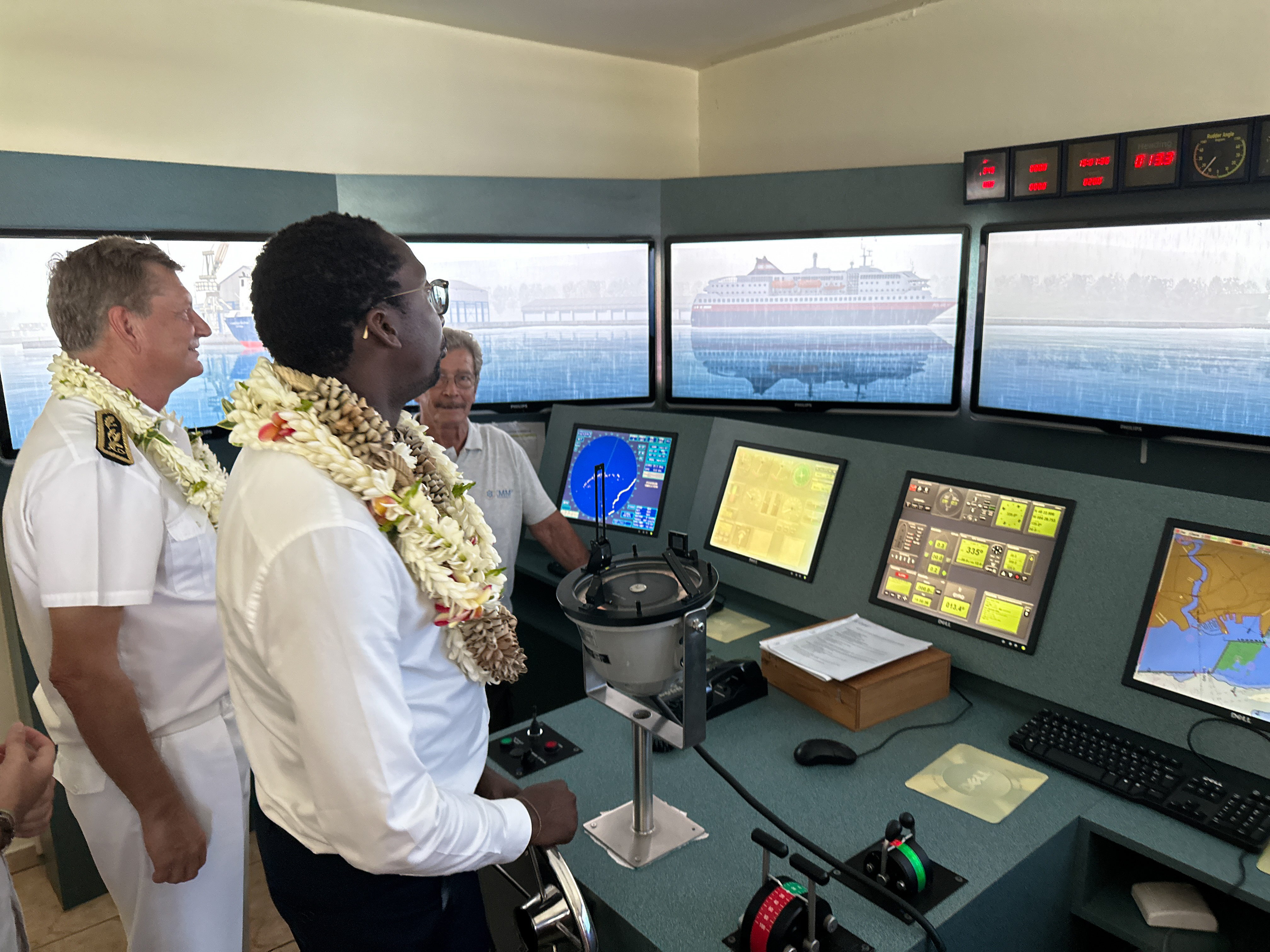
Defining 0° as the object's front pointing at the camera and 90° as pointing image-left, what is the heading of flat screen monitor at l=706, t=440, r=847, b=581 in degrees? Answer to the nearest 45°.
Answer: approximately 45°

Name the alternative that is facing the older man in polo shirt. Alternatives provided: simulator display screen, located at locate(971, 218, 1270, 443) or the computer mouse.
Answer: the simulator display screen

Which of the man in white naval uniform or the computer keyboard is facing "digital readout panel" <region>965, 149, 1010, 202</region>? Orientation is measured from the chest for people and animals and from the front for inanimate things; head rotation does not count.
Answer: the man in white naval uniform

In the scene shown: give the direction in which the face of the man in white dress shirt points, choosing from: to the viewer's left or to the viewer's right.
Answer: to the viewer's right

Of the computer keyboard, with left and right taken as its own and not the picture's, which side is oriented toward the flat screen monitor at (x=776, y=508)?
right

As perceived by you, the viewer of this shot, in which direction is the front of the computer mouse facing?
facing to the right of the viewer

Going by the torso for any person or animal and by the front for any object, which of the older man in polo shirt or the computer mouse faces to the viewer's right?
the computer mouse

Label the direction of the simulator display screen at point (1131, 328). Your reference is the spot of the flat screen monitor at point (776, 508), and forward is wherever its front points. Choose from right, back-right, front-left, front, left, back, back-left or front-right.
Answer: back

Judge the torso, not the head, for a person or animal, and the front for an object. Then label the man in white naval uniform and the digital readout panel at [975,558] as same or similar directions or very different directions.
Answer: very different directions
